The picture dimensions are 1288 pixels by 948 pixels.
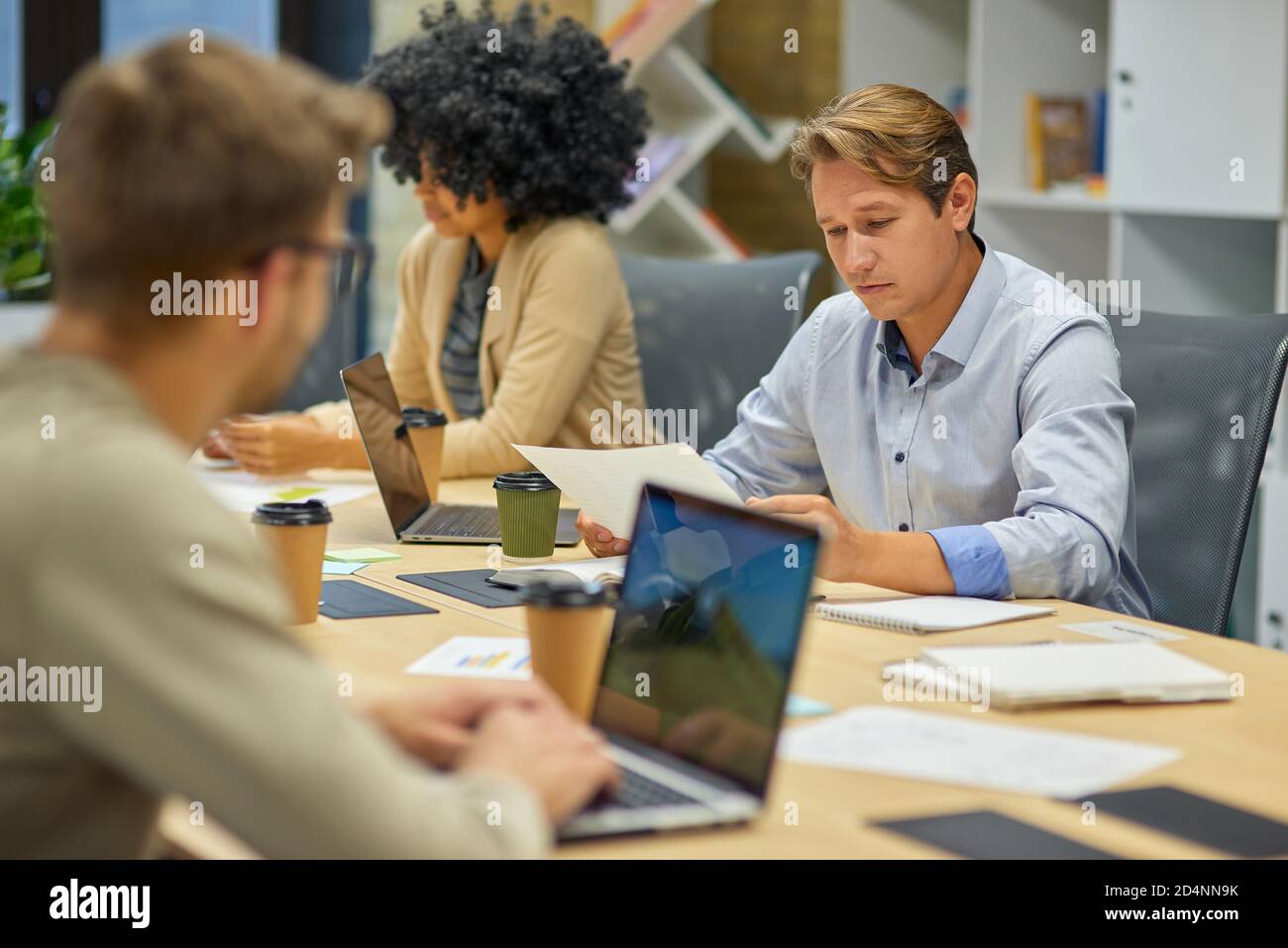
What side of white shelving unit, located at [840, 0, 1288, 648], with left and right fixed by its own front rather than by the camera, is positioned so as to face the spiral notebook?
front

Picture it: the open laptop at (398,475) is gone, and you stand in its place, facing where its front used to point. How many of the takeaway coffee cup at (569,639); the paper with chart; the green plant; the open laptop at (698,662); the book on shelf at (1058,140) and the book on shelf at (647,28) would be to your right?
3

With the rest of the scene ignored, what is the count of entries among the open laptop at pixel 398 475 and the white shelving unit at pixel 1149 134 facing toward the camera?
1

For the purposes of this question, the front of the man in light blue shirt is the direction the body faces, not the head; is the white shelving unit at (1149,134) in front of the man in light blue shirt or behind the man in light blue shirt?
behind

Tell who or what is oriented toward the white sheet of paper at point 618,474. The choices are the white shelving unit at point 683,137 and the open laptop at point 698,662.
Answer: the white shelving unit

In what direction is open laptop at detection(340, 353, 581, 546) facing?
to the viewer's right

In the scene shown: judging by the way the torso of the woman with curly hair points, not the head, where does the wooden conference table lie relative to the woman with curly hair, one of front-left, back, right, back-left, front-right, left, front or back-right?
front-left
